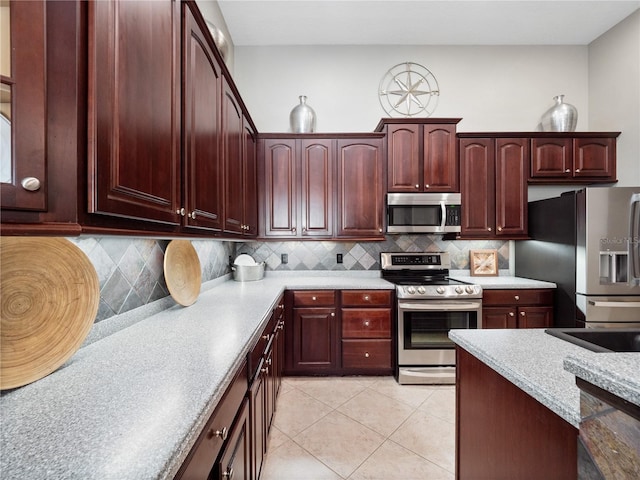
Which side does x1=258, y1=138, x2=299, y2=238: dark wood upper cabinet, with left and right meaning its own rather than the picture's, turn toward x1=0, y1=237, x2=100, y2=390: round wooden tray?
front

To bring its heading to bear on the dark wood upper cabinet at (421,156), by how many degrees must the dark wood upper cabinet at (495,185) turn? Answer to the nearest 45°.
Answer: approximately 45° to its right

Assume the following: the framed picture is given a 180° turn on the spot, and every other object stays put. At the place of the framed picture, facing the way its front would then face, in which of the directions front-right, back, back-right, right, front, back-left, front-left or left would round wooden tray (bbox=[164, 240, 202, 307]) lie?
back-left

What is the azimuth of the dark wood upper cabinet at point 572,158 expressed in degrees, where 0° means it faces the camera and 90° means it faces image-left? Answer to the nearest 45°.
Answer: approximately 0°

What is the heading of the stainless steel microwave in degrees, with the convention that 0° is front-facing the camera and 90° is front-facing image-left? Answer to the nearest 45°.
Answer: approximately 0°

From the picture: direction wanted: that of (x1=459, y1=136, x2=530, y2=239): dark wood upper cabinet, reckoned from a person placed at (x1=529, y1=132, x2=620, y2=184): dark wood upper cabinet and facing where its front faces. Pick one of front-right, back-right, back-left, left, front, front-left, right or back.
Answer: front-right
